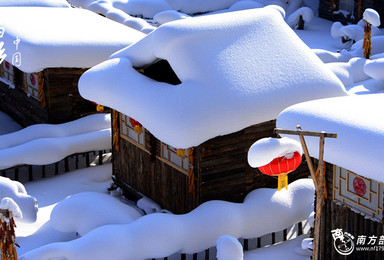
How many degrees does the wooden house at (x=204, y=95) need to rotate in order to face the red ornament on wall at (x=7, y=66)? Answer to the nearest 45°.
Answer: approximately 90° to its right

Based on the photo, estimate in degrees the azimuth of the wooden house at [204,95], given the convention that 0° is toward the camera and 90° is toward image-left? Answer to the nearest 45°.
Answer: approximately 45°

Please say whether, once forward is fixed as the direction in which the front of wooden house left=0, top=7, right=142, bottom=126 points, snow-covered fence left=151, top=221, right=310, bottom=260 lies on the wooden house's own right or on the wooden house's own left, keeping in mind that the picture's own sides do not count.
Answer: on the wooden house's own left

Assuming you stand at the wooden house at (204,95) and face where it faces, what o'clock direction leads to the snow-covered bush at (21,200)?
The snow-covered bush is roughly at 1 o'clock from the wooden house.

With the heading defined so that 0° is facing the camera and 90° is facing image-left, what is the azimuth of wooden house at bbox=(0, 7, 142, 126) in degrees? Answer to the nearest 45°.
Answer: approximately 45°

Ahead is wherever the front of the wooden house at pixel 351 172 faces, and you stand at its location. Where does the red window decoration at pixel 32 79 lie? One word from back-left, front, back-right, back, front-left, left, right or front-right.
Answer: right

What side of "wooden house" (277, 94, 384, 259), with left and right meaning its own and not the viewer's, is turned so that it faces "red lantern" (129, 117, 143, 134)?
right

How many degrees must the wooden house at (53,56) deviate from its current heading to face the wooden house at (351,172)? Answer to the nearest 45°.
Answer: approximately 90° to its left

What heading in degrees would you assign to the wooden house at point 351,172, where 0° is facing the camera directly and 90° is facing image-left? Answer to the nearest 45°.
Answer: approximately 45°

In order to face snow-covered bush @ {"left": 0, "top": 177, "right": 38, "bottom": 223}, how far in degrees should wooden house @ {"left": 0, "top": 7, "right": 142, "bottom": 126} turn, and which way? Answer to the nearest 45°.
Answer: approximately 45° to its left

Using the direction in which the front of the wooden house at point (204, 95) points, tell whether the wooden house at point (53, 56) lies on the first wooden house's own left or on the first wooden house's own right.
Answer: on the first wooden house's own right

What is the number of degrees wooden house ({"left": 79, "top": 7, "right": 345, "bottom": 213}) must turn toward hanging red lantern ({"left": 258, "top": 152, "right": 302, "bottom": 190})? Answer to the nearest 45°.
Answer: approximately 45° to its left

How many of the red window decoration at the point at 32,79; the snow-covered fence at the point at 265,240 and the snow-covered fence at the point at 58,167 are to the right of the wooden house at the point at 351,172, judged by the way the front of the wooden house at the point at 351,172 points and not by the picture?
3

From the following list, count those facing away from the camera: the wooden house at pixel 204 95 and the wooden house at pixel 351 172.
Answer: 0
